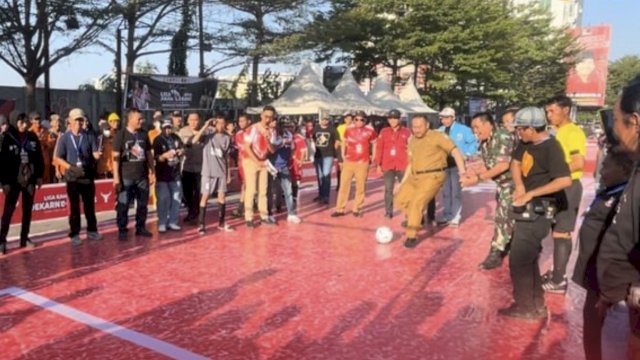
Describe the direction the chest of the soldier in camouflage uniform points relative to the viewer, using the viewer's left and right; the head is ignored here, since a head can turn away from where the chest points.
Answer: facing to the left of the viewer

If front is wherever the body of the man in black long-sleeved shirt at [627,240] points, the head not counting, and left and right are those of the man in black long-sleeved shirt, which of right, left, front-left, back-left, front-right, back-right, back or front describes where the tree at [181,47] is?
front-right

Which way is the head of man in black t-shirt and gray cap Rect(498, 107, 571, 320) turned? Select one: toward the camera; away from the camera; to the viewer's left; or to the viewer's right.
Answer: to the viewer's left

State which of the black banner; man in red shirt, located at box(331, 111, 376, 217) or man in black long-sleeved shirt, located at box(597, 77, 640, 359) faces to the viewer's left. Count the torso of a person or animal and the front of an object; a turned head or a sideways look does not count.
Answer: the man in black long-sleeved shirt

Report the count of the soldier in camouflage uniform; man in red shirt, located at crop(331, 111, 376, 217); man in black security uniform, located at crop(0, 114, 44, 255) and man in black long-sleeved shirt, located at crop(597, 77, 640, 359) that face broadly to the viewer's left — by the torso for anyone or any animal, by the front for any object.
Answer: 2

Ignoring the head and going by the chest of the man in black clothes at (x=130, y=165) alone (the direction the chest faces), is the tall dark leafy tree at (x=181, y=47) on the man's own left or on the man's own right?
on the man's own left

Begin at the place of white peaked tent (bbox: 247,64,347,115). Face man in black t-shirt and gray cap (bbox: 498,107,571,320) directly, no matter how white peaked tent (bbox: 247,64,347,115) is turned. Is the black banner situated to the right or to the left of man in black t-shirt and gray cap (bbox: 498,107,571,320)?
right

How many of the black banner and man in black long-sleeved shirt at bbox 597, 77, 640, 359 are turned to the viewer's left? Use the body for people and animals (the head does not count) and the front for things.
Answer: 1

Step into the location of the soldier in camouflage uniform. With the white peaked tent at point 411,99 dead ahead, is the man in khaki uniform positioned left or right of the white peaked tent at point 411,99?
left

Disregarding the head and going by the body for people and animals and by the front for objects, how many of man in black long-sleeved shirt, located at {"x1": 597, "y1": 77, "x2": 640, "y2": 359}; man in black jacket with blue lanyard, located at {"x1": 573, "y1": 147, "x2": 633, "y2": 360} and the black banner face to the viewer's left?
2

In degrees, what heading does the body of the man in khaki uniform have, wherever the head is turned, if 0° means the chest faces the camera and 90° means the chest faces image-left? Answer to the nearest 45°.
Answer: approximately 45°

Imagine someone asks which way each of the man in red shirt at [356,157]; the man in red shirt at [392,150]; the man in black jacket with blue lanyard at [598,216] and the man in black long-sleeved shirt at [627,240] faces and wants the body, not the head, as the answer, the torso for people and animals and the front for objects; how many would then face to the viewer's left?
2

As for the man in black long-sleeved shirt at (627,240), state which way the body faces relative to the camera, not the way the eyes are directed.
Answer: to the viewer's left
